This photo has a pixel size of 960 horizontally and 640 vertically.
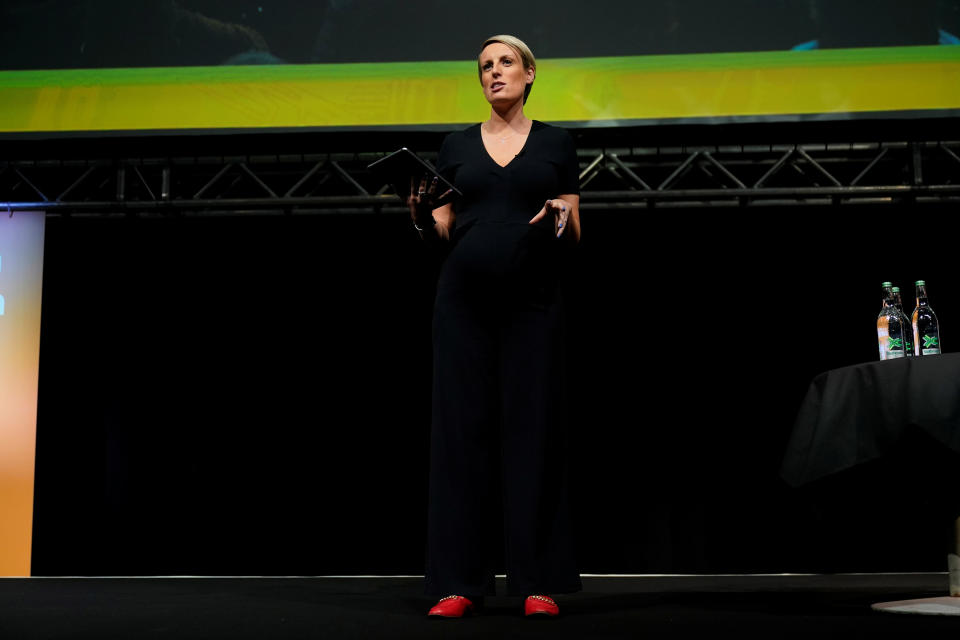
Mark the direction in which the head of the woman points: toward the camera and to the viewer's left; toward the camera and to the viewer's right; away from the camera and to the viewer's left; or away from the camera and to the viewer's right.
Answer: toward the camera and to the viewer's left

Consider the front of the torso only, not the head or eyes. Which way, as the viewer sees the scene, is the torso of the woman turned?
toward the camera

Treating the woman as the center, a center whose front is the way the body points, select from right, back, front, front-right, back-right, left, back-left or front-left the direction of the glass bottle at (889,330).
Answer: back-left

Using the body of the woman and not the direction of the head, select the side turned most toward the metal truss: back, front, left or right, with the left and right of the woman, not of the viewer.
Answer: back

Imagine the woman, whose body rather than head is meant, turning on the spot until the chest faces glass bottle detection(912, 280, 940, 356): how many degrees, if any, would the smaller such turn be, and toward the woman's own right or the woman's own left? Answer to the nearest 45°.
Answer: approximately 135° to the woman's own left

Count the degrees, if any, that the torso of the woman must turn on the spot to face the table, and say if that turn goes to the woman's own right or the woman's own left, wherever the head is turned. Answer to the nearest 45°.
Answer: approximately 90° to the woman's own left
